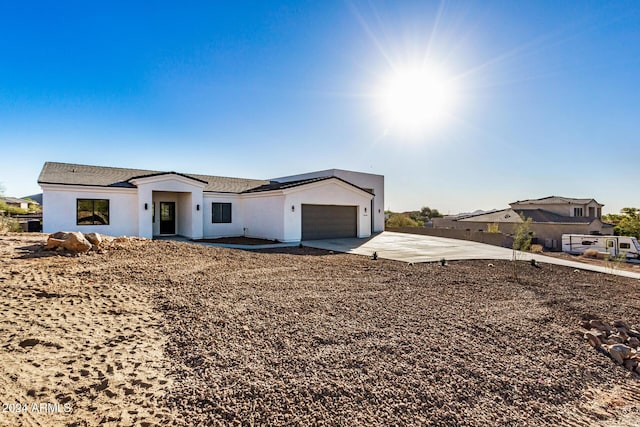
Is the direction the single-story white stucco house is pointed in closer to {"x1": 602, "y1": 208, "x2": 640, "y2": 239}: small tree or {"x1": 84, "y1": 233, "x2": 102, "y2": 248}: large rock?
the large rock

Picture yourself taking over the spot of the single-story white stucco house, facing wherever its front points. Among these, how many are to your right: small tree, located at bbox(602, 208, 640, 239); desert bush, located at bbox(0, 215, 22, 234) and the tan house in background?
1

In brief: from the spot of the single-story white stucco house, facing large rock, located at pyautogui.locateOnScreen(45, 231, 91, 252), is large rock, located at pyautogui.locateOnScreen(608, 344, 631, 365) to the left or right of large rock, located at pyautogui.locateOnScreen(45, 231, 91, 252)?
left

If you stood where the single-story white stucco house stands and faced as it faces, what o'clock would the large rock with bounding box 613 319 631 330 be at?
The large rock is roughly at 11 o'clock from the single-story white stucco house.

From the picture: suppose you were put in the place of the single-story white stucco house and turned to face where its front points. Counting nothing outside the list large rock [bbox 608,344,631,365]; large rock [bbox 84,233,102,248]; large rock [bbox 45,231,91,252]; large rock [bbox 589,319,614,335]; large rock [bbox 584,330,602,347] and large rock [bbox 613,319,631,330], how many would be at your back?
0

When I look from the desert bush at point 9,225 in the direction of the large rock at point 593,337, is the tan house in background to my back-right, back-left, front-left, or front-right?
front-left

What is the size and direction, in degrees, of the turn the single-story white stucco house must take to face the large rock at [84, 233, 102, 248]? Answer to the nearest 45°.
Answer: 0° — it already faces it

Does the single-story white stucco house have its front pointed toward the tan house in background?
no

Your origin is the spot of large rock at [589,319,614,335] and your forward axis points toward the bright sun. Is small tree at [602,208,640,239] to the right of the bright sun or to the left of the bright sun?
right

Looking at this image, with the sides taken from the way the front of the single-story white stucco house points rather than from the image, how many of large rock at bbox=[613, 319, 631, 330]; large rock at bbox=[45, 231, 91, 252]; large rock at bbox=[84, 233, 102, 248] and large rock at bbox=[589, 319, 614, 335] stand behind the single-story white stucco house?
0

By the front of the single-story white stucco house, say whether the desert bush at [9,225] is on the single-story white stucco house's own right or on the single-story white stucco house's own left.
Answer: on the single-story white stucco house's own right

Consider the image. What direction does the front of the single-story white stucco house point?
toward the camera

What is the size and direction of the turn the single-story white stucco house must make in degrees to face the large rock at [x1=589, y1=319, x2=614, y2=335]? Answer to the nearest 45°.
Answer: approximately 45° to its left

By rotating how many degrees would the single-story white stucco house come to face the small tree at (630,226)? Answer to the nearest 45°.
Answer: approximately 90° to its left

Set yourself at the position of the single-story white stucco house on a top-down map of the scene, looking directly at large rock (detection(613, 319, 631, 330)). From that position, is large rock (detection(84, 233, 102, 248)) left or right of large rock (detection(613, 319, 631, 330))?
right

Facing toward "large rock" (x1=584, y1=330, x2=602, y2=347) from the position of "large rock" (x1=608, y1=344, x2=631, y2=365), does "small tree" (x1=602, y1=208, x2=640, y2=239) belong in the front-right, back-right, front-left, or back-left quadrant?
front-right
